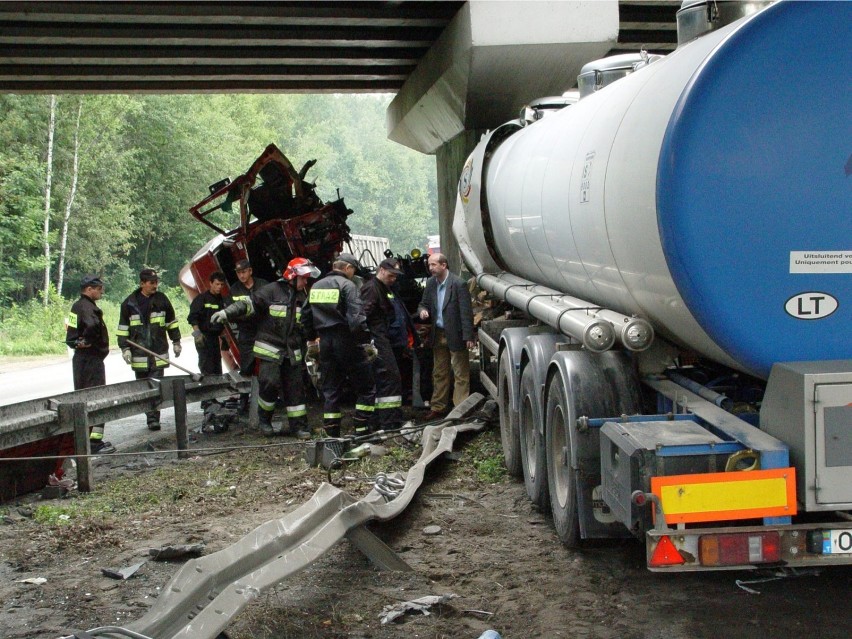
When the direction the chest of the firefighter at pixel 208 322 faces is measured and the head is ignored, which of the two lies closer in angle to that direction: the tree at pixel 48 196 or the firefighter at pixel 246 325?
the firefighter

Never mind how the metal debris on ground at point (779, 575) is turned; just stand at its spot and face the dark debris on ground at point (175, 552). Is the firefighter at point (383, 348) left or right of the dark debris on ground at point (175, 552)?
right

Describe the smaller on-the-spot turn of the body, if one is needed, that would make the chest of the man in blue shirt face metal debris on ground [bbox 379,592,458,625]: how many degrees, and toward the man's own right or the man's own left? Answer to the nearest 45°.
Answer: approximately 45° to the man's own left

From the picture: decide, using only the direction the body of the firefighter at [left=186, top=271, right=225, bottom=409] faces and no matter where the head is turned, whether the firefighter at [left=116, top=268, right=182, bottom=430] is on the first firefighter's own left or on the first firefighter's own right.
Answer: on the first firefighter's own right
